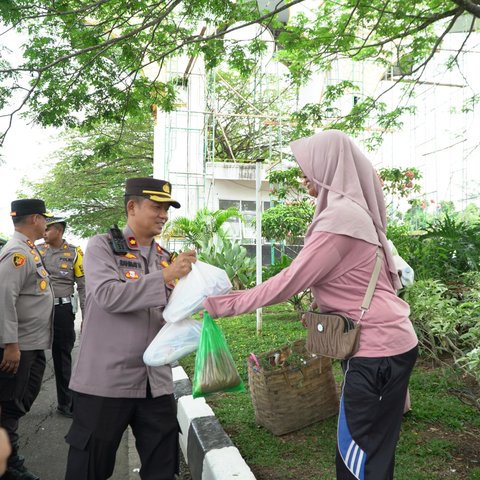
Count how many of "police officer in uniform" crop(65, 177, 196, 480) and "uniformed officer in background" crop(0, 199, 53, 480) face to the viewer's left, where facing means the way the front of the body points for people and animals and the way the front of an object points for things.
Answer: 0

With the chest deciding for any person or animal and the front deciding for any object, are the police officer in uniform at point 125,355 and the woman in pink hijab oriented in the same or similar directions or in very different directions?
very different directions

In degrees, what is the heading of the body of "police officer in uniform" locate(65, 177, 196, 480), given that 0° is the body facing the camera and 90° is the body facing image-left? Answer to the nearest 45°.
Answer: approximately 315°

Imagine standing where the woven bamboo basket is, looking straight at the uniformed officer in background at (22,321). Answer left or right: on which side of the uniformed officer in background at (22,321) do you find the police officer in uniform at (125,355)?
left

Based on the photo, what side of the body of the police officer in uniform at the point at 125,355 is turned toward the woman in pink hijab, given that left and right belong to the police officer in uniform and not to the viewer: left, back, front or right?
front

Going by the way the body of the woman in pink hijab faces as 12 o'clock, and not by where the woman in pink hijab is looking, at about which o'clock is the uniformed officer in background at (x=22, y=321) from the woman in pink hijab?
The uniformed officer in background is roughly at 1 o'clock from the woman in pink hijab.

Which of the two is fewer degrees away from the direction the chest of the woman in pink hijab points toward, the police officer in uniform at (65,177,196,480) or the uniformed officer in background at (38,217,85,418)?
the police officer in uniform

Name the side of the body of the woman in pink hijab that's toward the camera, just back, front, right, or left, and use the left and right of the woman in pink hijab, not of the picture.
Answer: left

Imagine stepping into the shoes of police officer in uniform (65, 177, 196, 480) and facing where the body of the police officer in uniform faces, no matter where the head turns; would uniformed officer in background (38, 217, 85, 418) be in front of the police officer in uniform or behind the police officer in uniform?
behind

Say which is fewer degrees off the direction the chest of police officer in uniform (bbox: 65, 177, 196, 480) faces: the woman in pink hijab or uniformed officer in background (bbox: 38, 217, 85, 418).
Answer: the woman in pink hijab

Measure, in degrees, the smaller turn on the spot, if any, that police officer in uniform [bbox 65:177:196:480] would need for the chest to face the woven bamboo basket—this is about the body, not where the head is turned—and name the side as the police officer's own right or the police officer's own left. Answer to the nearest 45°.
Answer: approximately 90° to the police officer's own left

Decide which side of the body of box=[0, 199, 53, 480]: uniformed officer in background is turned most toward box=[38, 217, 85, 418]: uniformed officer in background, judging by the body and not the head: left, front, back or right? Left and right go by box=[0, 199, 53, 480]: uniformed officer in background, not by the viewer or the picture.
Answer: left
